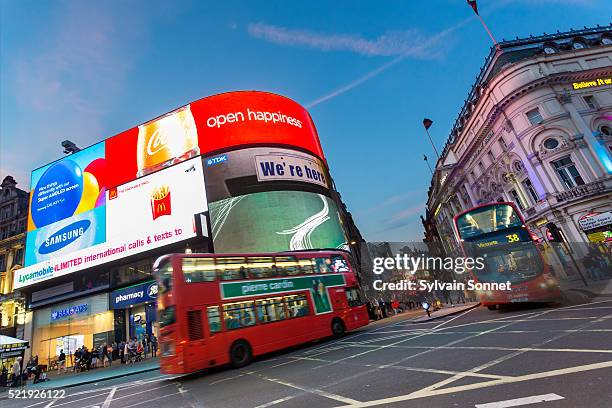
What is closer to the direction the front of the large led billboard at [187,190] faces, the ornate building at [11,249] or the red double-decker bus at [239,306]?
the red double-decker bus

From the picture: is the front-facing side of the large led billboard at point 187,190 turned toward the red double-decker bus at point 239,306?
yes

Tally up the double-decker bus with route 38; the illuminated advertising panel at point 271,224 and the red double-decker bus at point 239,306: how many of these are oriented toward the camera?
2

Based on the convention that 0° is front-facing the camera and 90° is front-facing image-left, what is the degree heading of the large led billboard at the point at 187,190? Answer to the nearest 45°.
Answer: approximately 0°

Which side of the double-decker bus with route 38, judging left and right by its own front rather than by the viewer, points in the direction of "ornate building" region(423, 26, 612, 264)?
back

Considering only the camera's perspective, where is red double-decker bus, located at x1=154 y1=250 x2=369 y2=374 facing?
facing away from the viewer and to the right of the viewer

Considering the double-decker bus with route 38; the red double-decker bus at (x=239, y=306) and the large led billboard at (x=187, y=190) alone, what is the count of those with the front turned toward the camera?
2

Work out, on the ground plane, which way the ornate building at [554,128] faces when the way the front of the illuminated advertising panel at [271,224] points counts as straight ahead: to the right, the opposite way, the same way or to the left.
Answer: to the right
